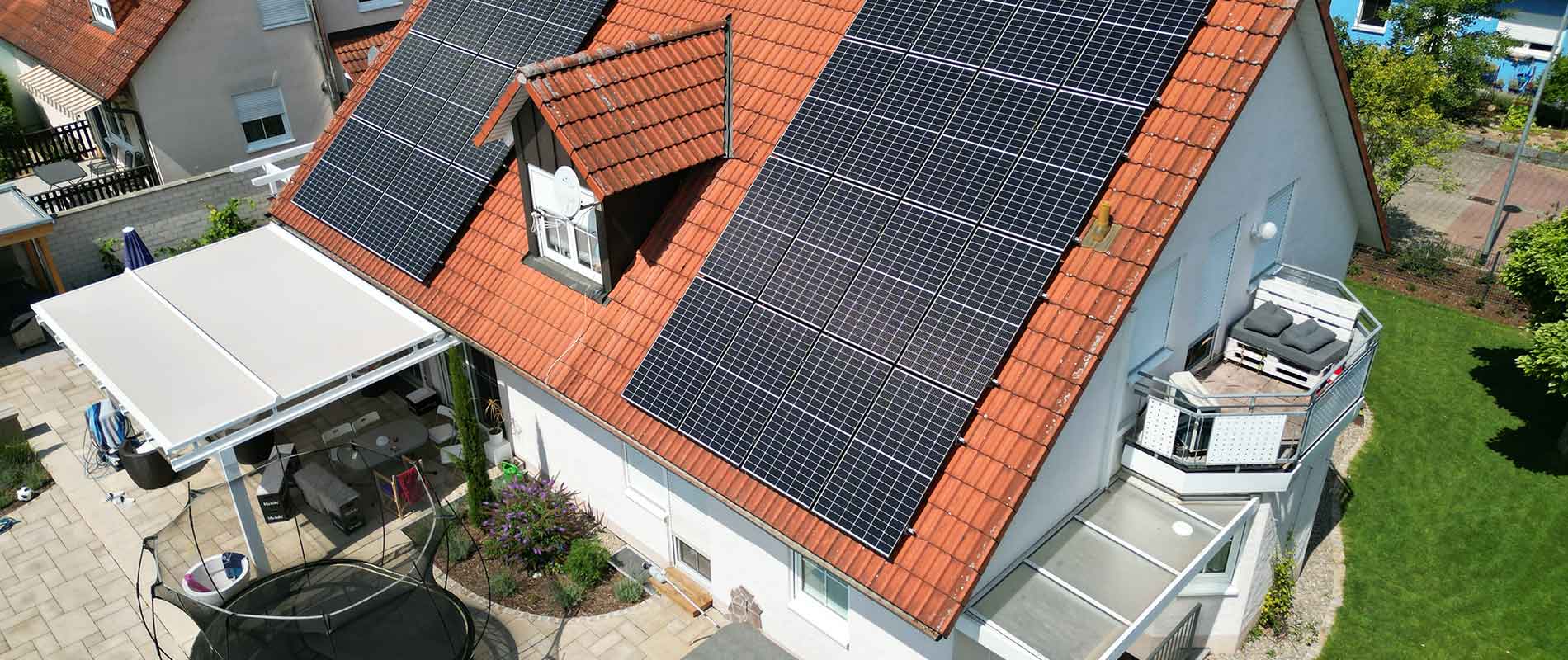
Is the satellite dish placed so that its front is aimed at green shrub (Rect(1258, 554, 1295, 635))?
no

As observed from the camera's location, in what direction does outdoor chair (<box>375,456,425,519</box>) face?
facing away from the viewer and to the left of the viewer

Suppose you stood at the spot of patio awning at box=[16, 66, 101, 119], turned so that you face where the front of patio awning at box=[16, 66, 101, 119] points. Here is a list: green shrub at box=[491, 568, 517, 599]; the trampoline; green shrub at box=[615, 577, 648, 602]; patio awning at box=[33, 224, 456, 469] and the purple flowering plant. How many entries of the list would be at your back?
0

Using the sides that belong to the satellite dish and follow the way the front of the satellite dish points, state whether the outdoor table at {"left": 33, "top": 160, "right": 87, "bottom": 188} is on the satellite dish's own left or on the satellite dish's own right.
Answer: on the satellite dish's own right

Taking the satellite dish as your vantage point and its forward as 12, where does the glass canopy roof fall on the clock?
The glass canopy roof is roughly at 9 o'clock from the satellite dish.

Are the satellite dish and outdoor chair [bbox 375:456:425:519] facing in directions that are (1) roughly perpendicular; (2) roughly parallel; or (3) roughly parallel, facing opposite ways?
roughly perpendicular

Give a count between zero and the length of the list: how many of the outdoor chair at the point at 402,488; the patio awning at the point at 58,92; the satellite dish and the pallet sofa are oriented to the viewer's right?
0

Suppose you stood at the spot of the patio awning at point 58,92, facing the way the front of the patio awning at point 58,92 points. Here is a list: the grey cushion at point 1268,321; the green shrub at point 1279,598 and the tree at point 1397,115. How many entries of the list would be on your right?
0

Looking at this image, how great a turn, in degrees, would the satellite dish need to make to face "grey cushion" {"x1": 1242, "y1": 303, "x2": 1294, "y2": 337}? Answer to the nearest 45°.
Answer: approximately 135° to its left

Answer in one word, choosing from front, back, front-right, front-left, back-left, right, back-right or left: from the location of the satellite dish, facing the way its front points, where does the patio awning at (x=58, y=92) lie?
right

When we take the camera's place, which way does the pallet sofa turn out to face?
facing the viewer and to the left of the viewer

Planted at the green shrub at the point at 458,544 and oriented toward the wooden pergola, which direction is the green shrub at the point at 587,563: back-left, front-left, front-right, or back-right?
back-right

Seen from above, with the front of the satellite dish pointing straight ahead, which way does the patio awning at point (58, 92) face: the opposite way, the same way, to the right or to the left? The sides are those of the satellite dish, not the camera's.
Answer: the same way

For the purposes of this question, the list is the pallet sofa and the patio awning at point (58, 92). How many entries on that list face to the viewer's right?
0

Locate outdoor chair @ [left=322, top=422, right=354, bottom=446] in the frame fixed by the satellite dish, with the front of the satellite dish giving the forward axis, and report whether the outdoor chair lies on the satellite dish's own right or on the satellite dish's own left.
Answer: on the satellite dish's own right
